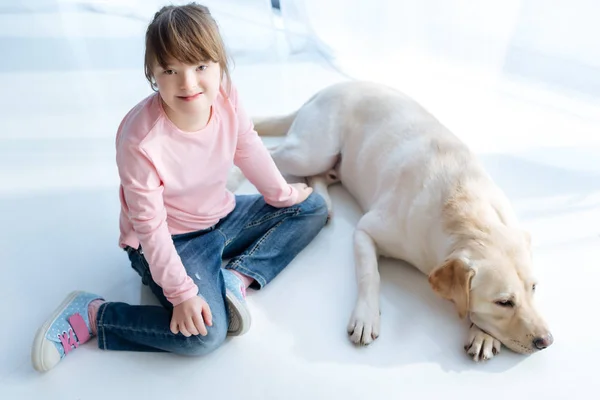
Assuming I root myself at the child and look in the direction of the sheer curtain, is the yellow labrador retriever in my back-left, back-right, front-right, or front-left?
front-right

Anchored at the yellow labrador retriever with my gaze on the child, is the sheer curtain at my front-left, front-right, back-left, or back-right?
back-right

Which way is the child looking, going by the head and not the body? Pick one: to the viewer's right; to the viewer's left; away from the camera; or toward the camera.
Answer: toward the camera

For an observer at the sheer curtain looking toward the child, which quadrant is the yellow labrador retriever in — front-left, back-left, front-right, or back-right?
front-left

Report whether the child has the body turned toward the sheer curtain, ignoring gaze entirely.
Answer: no

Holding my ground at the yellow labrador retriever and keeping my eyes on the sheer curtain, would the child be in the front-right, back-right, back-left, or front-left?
back-left

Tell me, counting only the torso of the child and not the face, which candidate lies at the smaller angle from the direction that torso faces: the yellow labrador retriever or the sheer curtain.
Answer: the yellow labrador retriever

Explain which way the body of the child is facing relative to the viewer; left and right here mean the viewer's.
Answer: facing the viewer and to the right of the viewer
